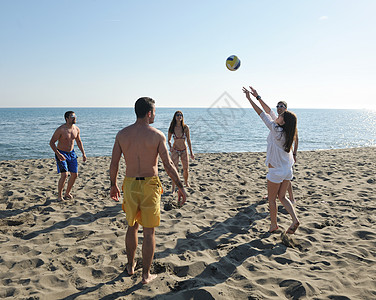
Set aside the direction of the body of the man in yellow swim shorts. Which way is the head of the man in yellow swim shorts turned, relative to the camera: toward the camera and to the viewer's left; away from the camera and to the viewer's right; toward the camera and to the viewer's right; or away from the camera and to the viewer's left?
away from the camera and to the viewer's right

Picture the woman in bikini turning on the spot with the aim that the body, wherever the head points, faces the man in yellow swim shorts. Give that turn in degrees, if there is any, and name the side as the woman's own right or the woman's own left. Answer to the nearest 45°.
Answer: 0° — they already face them

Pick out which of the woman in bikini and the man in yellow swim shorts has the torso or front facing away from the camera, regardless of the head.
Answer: the man in yellow swim shorts

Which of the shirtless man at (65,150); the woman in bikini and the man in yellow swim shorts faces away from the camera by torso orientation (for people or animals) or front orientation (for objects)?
the man in yellow swim shorts

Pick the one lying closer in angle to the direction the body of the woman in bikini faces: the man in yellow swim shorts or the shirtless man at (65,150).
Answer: the man in yellow swim shorts

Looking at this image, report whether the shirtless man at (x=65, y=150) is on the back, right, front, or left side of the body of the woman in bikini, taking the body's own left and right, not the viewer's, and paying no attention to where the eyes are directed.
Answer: right

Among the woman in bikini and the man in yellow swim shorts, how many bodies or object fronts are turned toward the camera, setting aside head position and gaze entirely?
1

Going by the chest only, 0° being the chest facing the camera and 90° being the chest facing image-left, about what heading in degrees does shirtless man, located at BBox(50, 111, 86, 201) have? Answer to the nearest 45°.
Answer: approximately 315°

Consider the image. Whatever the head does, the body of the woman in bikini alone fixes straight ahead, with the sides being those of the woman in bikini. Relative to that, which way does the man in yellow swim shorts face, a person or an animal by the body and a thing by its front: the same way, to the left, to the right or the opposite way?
the opposite way

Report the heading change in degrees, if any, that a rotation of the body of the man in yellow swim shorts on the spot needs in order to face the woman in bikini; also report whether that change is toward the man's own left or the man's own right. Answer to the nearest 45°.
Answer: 0° — they already face them

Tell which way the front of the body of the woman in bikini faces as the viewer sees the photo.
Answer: toward the camera

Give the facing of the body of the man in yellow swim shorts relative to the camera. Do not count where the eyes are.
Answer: away from the camera
